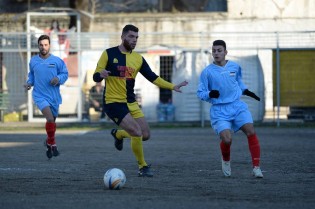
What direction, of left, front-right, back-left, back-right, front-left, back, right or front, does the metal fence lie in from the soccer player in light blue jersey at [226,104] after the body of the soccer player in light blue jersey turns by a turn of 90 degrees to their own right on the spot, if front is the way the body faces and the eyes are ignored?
right

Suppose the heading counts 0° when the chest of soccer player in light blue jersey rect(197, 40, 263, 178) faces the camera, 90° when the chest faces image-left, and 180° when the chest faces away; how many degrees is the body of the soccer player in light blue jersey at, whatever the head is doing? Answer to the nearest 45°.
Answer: approximately 0°

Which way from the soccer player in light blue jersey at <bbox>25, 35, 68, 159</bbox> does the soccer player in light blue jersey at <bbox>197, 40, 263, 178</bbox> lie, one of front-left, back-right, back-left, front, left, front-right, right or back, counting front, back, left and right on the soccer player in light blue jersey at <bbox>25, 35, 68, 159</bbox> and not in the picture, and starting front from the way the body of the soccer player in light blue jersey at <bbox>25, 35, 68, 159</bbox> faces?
front-left

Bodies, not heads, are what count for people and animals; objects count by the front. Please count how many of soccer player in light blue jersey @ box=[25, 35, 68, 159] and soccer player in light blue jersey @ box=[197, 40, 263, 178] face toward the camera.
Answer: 2

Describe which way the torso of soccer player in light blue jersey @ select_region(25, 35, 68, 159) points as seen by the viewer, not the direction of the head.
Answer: toward the camera

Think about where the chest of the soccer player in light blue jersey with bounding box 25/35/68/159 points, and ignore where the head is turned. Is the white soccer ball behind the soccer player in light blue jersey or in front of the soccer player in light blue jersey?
in front

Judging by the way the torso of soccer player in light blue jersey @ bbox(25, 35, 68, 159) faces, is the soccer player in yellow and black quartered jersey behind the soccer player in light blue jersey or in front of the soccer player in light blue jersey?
in front

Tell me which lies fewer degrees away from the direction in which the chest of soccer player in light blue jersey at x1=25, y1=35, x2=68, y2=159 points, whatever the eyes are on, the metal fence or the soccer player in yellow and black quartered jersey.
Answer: the soccer player in yellow and black quartered jersey

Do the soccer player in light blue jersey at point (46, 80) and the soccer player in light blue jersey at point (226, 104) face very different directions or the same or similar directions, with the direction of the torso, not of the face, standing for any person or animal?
same or similar directions
